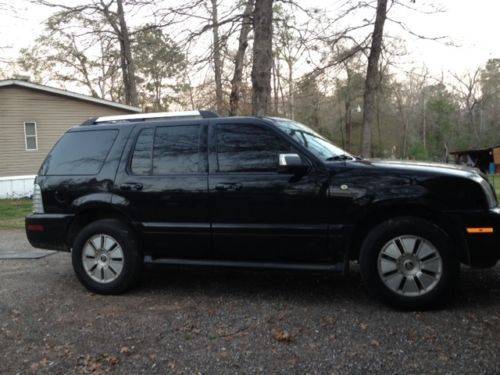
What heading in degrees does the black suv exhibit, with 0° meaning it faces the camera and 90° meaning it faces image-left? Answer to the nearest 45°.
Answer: approximately 270°
